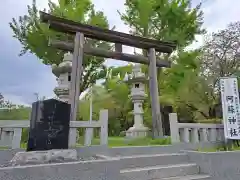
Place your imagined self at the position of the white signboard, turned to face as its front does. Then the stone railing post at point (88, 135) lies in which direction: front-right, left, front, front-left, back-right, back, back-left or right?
front-right

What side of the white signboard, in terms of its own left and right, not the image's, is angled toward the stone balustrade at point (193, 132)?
right

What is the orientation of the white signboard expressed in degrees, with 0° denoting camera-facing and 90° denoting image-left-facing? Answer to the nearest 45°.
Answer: approximately 0°

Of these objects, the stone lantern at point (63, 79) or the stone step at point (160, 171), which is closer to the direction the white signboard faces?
the stone step

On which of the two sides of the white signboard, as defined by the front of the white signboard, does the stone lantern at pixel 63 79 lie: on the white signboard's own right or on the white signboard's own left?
on the white signboard's own right

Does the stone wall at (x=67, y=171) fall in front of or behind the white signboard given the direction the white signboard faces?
in front

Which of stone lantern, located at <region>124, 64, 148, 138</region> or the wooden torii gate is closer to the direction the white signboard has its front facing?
the wooden torii gate

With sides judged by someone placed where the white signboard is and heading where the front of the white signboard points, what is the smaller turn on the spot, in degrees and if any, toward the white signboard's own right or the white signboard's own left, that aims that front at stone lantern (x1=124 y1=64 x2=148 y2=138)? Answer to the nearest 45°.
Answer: approximately 135° to the white signboard's own right

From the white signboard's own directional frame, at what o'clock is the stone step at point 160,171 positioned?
The stone step is roughly at 1 o'clock from the white signboard.

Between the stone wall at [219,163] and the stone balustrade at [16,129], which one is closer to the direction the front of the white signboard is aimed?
the stone wall

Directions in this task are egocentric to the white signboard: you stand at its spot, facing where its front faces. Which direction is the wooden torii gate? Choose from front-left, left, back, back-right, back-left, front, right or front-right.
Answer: right

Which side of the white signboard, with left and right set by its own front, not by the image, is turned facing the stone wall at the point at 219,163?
front

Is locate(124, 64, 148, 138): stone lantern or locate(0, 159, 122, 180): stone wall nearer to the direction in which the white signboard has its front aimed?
the stone wall

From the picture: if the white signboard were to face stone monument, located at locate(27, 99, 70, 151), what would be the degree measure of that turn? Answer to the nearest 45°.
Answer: approximately 45° to its right

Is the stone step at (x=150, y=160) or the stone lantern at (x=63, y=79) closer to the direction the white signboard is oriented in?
the stone step
